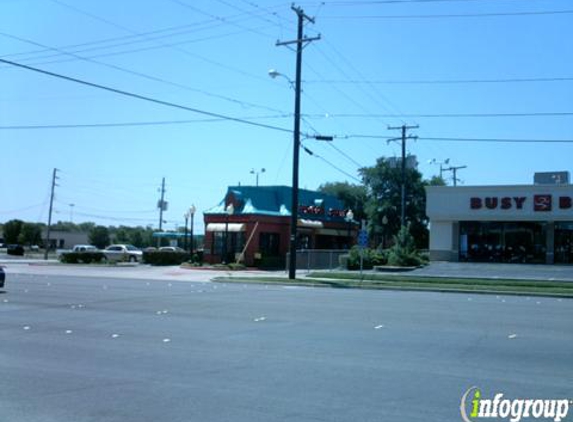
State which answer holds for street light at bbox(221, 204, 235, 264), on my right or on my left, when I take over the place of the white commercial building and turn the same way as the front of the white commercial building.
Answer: on my right

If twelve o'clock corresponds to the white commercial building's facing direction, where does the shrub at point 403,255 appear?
The shrub is roughly at 2 o'clock from the white commercial building.

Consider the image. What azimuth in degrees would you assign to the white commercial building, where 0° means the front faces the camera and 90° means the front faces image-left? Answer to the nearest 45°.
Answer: approximately 0°

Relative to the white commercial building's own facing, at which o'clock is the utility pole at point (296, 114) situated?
The utility pole is roughly at 1 o'clock from the white commercial building.

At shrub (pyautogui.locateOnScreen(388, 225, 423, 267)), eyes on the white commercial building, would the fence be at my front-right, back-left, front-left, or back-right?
back-left

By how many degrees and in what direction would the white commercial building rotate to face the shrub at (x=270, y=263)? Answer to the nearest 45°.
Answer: approximately 90° to its right

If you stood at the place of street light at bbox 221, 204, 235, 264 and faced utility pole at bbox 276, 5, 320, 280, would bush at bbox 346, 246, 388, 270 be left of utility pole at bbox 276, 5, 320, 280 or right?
left

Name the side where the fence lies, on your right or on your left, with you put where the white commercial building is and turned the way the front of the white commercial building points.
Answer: on your right

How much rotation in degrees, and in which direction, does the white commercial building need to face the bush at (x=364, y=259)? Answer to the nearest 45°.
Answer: approximately 45° to its right
